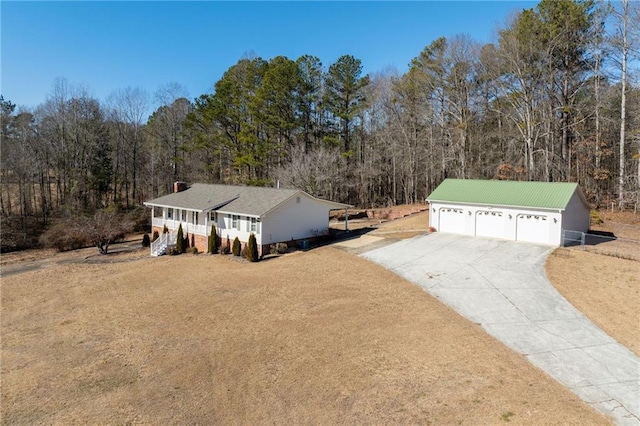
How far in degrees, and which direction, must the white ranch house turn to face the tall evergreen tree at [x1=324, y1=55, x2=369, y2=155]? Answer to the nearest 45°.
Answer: approximately 180°

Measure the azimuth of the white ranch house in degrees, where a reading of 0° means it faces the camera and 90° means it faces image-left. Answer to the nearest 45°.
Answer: approximately 45°

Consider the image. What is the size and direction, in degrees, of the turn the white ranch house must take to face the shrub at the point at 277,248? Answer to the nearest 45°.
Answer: approximately 90° to its left

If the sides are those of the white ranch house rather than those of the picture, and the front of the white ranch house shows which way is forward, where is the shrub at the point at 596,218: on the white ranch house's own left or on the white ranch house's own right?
on the white ranch house's own left

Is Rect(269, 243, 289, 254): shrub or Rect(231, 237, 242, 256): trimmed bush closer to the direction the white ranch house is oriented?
the trimmed bush

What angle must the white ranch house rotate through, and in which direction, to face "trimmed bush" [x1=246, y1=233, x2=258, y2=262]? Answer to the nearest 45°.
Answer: approximately 45° to its left

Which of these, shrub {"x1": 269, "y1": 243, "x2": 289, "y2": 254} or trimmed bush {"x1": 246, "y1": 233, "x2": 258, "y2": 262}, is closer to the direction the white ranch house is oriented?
the trimmed bush

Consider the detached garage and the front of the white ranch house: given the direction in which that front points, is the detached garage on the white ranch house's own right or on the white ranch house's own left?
on the white ranch house's own left

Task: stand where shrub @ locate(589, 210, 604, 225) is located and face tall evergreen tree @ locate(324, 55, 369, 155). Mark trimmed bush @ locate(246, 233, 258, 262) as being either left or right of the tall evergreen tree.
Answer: left

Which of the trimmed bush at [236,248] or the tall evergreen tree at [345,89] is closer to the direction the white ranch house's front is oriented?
the trimmed bush

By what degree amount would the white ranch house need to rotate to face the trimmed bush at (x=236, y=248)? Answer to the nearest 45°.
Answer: approximately 45° to its left

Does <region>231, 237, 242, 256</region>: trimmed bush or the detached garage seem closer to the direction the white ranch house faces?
the trimmed bush
